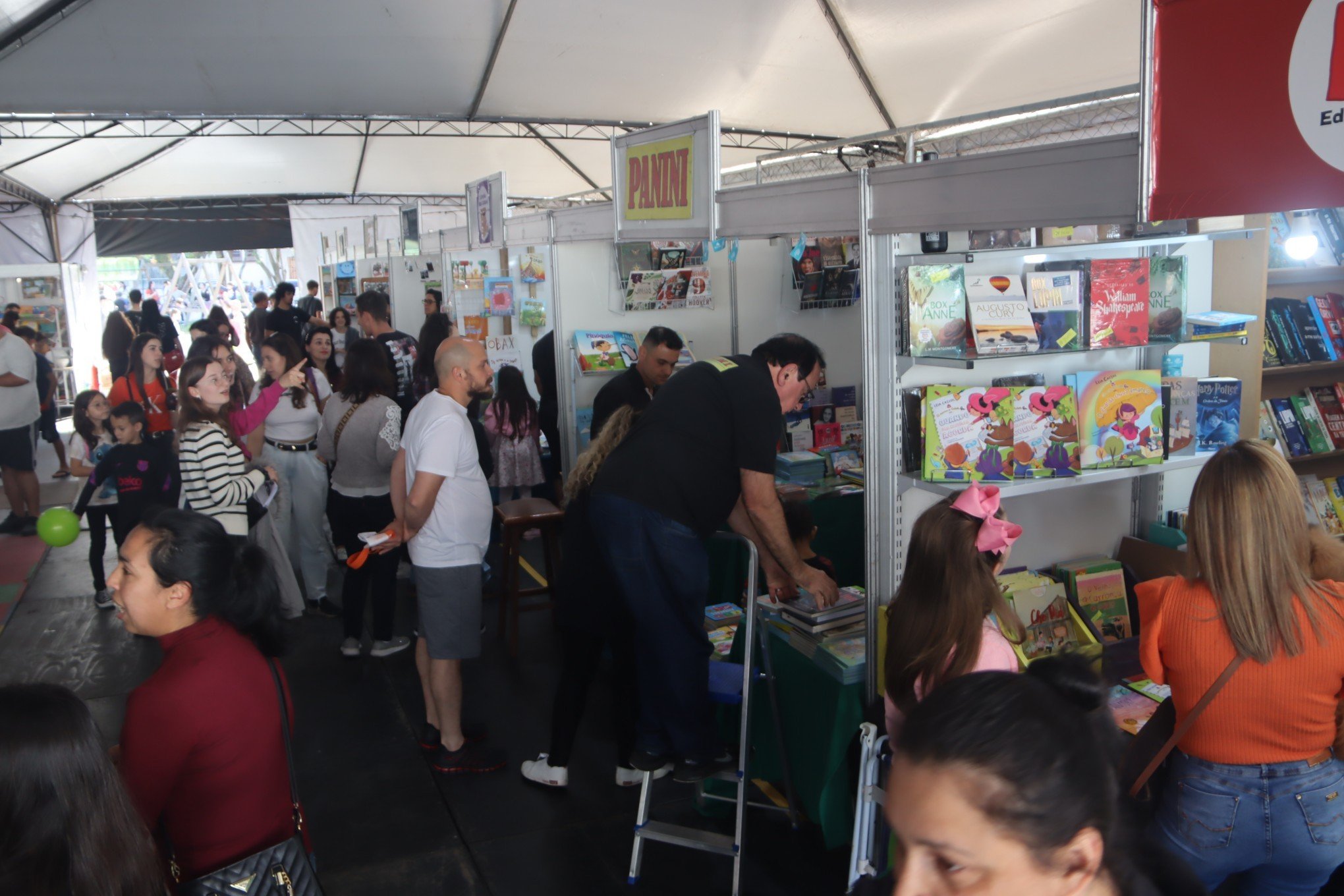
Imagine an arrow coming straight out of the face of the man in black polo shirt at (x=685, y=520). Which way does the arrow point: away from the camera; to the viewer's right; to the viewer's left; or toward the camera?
to the viewer's right

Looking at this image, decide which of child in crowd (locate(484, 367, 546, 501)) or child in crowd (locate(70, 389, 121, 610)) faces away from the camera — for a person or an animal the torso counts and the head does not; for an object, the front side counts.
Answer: child in crowd (locate(484, 367, 546, 501))

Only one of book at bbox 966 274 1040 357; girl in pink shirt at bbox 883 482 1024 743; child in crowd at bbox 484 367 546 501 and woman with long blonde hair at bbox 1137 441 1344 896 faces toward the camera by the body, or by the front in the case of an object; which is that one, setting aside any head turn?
the book

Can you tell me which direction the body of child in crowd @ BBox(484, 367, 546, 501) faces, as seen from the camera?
away from the camera

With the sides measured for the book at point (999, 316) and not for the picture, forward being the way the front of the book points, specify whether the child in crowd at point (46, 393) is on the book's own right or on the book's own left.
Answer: on the book's own right

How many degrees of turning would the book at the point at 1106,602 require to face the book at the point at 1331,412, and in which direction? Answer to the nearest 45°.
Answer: approximately 135° to its left

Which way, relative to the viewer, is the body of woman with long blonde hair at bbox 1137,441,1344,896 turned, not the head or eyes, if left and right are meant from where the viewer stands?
facing away from the viewer

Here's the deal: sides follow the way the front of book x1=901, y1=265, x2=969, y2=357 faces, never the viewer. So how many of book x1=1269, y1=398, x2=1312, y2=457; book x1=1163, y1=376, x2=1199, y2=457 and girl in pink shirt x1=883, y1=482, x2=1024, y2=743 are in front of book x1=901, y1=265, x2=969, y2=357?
1

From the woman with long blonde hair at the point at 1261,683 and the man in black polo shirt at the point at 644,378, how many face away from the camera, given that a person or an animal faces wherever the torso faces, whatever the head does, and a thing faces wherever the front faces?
1

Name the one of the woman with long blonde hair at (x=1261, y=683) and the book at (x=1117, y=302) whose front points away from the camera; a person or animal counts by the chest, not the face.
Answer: the woman with long blonde hair

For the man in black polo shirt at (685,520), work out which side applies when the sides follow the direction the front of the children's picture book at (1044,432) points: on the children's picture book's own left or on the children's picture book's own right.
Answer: on the children's picture book's own right

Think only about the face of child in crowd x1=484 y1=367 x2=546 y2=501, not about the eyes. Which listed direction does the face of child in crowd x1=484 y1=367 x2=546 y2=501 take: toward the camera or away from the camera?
away from the camera
